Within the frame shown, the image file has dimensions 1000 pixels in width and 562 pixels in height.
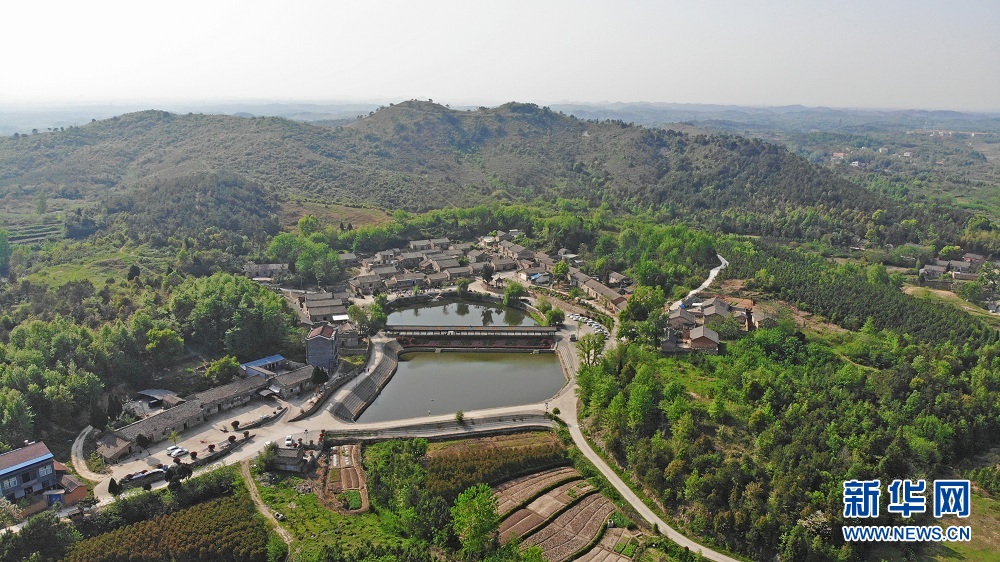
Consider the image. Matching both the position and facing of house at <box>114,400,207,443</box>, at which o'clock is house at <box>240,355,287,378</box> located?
house at <box>240,355,287,378</box> is roughly at 9 o'clock from house at <box>114,400,207,443</box>.

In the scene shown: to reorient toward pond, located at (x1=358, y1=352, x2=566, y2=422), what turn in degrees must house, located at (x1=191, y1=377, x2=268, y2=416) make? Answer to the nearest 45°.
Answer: approximately 45° to its left

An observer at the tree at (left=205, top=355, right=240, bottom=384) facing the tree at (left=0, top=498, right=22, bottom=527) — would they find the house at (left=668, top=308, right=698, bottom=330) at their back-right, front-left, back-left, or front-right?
back-left

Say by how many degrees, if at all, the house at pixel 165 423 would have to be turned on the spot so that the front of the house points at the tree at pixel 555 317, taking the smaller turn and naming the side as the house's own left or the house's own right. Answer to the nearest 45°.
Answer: approximately 45° to the house's own left

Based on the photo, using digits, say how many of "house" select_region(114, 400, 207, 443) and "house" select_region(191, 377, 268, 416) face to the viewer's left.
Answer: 0

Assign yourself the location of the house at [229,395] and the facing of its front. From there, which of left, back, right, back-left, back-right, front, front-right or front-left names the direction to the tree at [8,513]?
right

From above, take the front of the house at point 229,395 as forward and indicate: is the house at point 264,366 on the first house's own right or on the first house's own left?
on the first house's own left

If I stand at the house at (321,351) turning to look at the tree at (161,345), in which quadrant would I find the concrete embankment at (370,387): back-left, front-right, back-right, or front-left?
back-left

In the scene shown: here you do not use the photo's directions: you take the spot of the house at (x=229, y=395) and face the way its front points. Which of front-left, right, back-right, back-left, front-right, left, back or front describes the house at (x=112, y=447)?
right

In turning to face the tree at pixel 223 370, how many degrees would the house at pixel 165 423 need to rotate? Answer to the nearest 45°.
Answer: approximately 90° to its left

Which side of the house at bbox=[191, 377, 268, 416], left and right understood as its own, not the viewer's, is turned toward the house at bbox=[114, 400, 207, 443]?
right

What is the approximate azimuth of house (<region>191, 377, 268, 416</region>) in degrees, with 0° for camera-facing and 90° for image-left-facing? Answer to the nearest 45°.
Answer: approximately 315°
